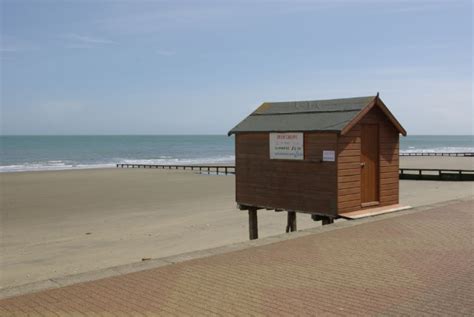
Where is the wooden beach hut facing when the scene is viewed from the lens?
facing the viewer and to the right of the viewer
